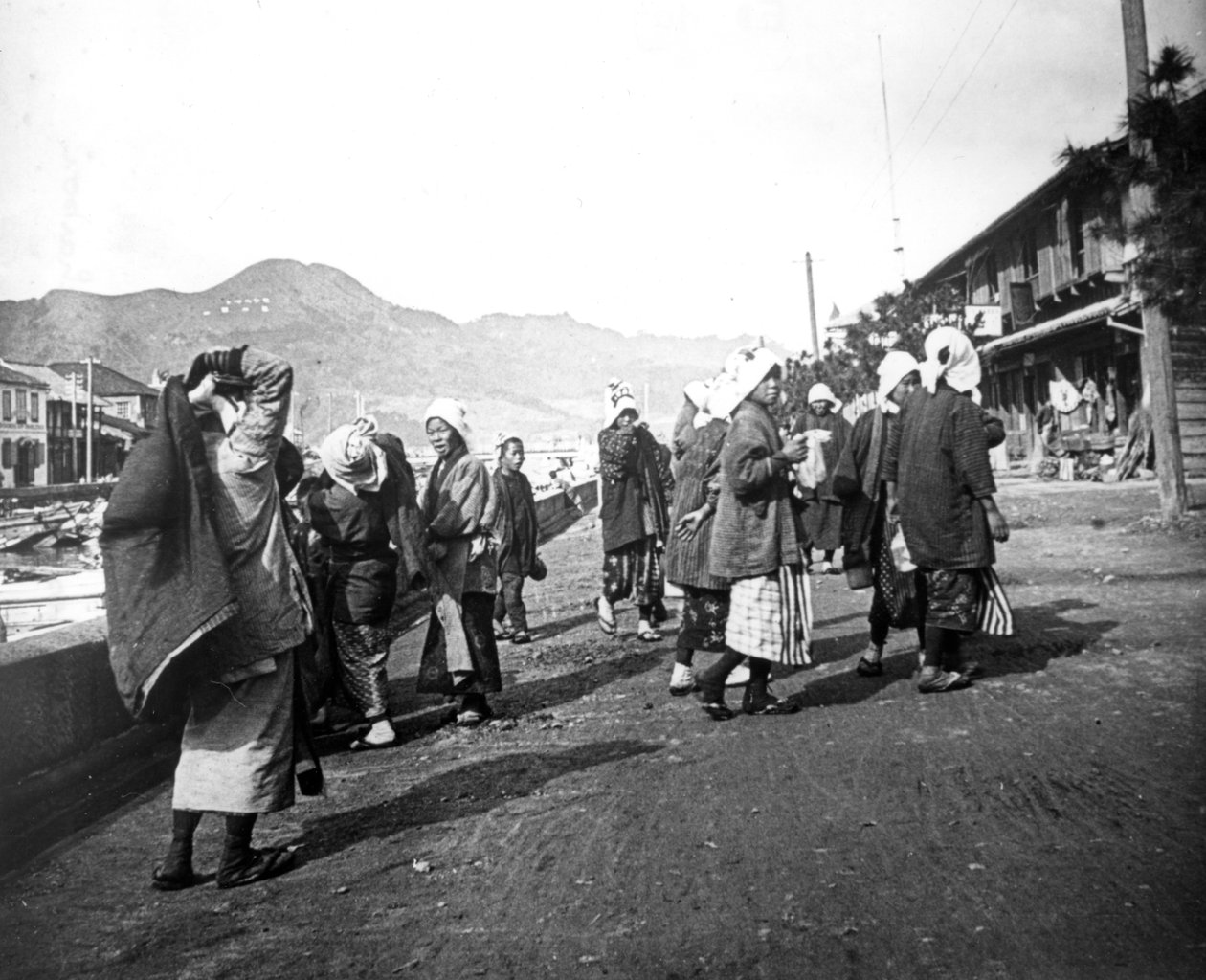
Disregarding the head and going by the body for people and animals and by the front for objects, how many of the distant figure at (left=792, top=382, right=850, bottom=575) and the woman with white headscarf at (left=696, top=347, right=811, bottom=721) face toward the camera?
1

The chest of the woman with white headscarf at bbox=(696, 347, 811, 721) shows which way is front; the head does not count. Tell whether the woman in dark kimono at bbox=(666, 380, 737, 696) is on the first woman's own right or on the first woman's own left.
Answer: on the first woman's own left

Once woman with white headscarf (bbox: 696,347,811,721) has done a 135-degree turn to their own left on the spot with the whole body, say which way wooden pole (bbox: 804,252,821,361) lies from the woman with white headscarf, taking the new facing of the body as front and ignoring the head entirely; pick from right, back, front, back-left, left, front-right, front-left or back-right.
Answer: front-right

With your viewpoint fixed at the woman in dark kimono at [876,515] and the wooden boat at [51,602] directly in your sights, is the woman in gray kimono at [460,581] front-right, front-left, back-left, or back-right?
front-left

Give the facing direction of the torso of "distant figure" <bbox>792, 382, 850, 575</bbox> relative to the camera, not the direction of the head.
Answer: toward the camera

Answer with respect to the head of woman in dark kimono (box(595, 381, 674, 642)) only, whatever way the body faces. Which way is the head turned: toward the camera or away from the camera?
toward the camera

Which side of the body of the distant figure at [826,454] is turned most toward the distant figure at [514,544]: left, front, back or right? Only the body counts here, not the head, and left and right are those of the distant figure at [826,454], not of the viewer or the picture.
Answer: front

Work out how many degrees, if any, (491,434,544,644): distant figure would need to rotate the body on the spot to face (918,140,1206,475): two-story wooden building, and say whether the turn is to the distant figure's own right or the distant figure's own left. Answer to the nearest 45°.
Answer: approximately 90° to the distant figure's own left

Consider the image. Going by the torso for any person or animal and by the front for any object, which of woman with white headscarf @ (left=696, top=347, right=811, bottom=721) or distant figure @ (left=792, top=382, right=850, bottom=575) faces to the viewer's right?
the woman with white headscarf

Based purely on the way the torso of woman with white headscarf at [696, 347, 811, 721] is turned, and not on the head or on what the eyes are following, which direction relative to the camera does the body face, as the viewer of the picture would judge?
to the viewer's right

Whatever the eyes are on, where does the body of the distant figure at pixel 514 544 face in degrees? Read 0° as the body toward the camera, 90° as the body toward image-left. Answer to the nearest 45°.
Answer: approximately 315°

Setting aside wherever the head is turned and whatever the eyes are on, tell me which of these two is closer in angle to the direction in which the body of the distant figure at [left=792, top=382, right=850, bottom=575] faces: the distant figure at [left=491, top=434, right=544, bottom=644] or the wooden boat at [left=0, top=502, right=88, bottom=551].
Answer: the distant figure
